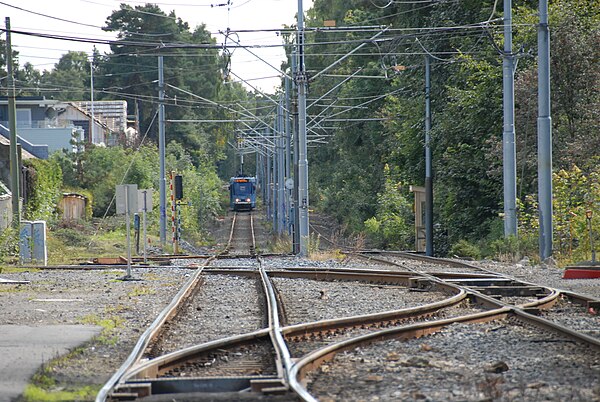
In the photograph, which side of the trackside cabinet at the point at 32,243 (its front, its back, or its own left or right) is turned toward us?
front

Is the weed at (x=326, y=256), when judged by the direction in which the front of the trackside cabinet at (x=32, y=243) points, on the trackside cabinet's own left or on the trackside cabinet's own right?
on the trackside cabinet's own left

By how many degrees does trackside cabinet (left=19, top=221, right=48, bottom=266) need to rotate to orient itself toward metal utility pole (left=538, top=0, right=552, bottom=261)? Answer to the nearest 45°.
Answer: approximately 45° to its left

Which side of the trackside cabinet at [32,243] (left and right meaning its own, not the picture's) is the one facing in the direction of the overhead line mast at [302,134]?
left

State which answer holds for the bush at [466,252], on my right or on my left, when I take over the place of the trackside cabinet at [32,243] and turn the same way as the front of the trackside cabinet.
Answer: on my left

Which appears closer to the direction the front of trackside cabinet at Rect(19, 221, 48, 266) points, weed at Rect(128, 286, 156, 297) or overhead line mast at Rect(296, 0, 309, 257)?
the weed

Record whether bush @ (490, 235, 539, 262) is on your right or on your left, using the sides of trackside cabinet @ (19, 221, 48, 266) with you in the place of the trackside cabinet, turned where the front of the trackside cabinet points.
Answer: on your left

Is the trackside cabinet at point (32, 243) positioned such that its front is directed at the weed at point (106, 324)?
yes
